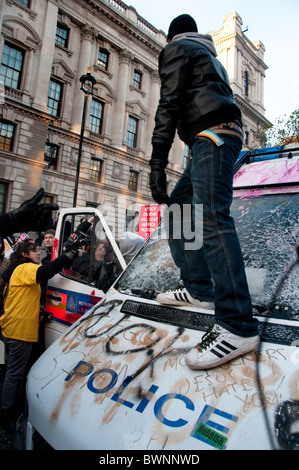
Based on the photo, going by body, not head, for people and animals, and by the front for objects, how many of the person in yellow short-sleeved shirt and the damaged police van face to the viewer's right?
1

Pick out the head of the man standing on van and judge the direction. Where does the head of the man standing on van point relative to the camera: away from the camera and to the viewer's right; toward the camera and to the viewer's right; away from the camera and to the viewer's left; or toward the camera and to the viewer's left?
away from the camera and to the viewer's left

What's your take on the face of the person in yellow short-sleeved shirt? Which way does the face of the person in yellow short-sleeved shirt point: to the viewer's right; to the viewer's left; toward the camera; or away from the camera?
to the viewer's right

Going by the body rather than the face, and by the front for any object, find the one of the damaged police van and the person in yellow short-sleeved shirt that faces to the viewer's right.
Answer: the person in yellow short-sleeved shirt

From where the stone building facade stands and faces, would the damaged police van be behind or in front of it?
in front

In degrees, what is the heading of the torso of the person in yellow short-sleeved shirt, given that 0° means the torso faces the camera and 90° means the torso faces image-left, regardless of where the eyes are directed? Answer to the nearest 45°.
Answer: approximately 270°

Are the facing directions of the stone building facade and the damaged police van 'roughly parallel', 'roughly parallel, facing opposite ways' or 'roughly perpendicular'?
roughly perpendicular

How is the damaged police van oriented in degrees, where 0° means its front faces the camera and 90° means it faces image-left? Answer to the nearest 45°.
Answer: approximately 45°

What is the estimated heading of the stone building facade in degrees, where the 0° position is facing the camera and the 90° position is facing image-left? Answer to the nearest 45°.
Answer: approximately 315°

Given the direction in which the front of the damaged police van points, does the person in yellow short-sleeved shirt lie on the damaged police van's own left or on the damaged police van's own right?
on the damaged police van's own right
